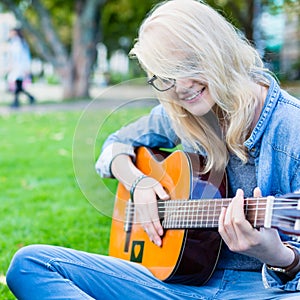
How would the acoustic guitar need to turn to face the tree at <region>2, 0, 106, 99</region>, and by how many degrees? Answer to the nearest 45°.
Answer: approximately 135° to its right

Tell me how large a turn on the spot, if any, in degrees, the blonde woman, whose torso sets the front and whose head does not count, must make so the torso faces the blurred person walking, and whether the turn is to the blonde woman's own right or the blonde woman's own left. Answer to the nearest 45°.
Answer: approximately 135° to the blonde woman's own right

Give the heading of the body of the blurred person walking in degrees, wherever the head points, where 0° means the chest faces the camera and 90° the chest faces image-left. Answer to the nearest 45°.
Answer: approximately 90°

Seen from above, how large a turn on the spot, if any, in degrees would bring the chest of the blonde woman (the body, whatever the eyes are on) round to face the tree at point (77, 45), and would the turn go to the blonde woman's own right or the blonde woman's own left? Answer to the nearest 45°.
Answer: approximately 135° to the blonde woman's own right

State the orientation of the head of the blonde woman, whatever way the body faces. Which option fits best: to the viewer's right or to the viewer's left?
to the viewer's left

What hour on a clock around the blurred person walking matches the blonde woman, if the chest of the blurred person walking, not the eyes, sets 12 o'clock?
The blonde woman is roughly at 9 o'clock from the blurred person walking.

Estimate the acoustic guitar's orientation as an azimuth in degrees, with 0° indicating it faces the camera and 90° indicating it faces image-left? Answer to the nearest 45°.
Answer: approximately 45°

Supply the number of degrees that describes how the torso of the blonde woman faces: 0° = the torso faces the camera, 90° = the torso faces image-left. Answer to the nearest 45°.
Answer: approximately 45°
